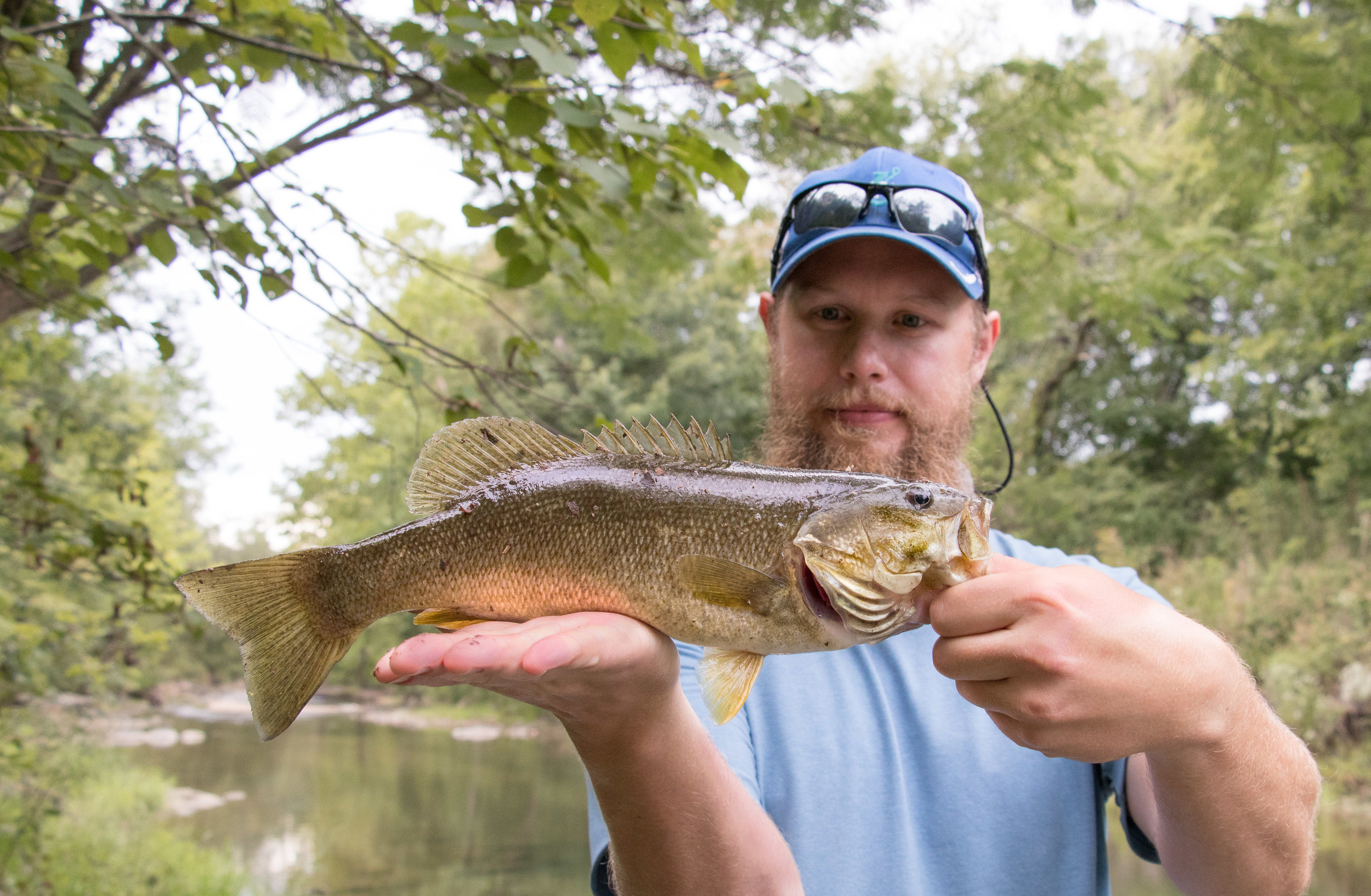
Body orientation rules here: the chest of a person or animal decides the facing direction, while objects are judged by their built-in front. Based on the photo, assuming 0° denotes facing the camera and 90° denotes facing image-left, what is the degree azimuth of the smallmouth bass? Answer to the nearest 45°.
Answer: approximately 270°

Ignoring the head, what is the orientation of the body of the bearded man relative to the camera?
toward the camera
